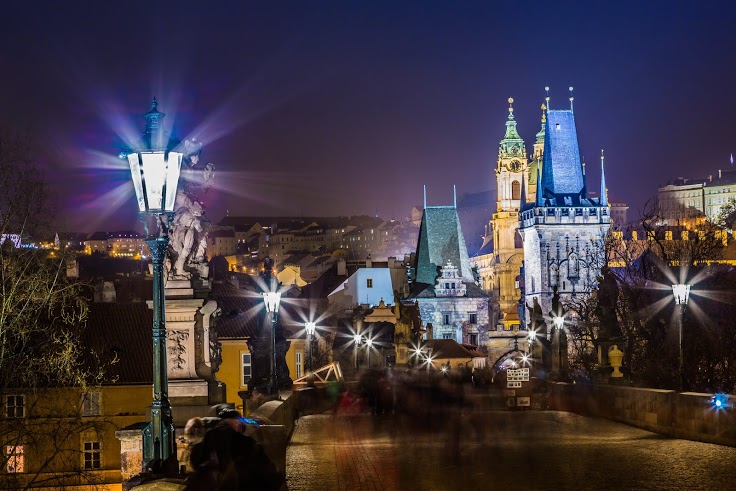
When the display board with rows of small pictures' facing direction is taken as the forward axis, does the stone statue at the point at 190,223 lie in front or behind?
in front

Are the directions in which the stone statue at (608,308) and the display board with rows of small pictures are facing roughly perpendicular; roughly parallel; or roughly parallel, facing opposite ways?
roughly perpendicular

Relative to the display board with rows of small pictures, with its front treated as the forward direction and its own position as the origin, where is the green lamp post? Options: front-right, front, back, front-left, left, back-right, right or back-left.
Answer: front

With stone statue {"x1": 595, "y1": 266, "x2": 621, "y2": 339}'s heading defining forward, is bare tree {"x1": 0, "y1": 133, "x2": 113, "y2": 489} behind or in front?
in front

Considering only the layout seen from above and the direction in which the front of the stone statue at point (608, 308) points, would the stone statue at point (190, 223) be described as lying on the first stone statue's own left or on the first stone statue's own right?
on the first stone statue's own left

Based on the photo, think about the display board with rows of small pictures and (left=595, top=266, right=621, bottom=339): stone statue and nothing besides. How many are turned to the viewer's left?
1

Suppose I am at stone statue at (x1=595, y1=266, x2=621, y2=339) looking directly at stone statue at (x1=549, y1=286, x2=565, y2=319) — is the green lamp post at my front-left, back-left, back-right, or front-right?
back-left

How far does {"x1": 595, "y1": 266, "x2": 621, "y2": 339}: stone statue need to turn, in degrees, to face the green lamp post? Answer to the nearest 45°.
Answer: approximately 90° to its left

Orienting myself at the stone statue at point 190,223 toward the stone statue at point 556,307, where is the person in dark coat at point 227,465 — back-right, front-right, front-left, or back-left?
back-right

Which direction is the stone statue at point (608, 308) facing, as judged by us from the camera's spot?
facing to the left of the viewer

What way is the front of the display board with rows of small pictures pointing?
toward the camera

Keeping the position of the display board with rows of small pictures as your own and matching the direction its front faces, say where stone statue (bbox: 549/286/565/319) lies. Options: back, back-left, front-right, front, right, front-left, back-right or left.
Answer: back

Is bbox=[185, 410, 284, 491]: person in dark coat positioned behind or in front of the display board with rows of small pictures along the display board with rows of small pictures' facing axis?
in front
